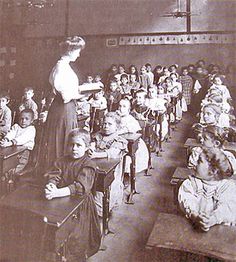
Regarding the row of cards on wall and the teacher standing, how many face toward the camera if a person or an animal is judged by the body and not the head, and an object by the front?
1

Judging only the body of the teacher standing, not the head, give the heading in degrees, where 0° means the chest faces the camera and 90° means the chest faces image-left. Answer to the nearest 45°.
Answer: approximately 270°

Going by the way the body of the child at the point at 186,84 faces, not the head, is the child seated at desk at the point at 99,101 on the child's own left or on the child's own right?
on the child's own right

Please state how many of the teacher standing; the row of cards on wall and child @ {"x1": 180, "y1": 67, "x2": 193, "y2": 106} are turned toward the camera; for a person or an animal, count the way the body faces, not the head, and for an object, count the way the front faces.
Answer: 2

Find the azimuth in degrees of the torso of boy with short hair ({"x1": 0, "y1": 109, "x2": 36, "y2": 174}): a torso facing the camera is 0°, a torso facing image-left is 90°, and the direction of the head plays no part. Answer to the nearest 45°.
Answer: approximately 45°

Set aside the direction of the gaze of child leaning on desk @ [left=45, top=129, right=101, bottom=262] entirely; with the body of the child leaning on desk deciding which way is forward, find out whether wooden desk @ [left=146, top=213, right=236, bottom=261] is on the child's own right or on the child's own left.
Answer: on the child's own left

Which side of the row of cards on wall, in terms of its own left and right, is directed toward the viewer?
front

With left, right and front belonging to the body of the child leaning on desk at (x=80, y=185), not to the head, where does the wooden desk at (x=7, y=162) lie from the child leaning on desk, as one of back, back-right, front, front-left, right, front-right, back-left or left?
right

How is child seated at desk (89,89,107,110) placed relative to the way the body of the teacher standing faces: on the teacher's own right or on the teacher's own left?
on the teacher's own left

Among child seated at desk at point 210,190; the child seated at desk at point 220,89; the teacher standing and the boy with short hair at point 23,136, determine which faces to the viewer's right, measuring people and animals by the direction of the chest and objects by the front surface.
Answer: the teacher standing

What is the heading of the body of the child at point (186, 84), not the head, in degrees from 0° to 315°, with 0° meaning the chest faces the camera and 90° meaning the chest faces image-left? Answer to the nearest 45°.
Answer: approximately 0°

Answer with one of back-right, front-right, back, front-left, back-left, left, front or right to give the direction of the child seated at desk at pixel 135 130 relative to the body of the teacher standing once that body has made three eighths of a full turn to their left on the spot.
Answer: right

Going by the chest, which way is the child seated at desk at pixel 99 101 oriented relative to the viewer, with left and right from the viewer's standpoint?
facing the viewer and to the left of the viewer

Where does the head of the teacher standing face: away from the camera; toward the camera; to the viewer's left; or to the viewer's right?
to the viewer's right
